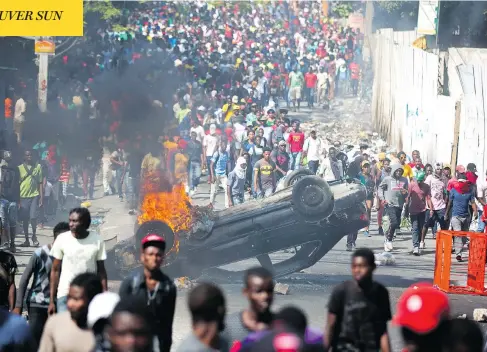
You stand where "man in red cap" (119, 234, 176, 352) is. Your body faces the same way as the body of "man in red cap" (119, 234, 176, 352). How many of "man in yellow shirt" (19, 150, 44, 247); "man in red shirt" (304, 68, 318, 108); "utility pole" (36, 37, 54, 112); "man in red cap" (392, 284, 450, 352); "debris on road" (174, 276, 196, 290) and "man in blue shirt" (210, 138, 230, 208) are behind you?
5

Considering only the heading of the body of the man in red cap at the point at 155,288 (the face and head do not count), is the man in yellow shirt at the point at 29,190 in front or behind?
behind

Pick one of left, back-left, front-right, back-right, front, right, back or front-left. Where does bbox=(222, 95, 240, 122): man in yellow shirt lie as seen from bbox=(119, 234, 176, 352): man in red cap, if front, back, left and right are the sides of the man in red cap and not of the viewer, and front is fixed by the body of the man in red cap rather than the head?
back

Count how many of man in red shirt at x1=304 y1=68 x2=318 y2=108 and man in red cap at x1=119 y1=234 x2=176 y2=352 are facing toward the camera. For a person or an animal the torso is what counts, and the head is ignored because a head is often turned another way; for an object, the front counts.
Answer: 2
